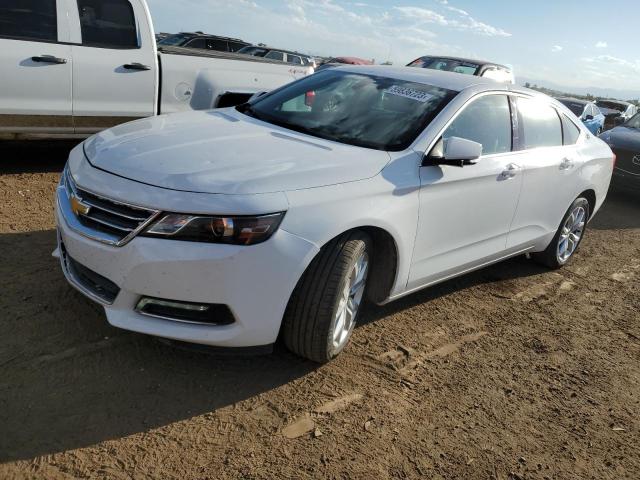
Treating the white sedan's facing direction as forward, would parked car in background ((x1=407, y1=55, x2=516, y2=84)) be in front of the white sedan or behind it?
behind

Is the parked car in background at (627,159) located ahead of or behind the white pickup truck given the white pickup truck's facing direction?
behind

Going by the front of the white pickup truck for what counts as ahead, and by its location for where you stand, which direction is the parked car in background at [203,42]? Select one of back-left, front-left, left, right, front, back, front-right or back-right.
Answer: right

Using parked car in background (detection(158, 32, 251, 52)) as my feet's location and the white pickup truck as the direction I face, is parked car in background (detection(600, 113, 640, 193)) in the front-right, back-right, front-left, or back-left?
front-left

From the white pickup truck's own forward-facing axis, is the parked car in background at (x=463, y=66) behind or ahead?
behind

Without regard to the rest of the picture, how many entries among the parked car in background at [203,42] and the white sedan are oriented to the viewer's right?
0

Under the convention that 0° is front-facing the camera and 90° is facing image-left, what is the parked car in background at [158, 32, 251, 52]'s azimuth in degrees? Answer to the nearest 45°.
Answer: approximately 45°

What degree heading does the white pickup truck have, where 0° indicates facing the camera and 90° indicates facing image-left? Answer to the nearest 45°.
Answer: approximately 90°

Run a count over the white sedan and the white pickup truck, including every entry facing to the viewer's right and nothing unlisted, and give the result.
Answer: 0

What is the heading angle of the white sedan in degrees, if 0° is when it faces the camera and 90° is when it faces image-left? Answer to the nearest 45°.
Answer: approximately 45°

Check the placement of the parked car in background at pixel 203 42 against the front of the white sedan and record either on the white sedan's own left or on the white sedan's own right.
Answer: on the white sedan's own right

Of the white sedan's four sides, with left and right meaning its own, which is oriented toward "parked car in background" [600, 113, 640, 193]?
back

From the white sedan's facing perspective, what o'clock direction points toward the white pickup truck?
The white pickup truck is roughly at 3 o'clock from the white sedan.

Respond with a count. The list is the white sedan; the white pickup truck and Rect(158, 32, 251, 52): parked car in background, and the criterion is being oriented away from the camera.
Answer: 0
